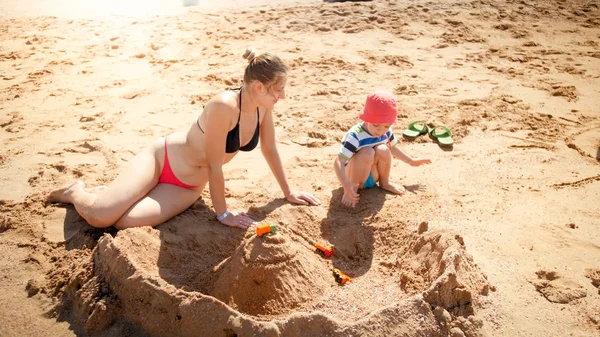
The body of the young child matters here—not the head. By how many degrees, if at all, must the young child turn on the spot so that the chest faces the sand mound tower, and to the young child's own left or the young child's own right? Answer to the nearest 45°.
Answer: approximately 45° to the young child's own right

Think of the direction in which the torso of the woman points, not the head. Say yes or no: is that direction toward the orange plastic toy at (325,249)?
yes

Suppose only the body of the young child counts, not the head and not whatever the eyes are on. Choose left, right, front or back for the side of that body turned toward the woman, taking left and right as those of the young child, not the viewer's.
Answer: right

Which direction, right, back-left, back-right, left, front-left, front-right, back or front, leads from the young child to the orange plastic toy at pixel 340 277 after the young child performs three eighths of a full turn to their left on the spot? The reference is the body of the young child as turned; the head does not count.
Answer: back

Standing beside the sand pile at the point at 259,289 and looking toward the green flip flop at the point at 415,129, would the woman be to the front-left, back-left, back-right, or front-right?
front-left

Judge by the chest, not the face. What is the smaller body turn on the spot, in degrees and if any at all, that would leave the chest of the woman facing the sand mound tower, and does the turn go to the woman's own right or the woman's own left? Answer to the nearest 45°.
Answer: approximately 45° to the woman's own right

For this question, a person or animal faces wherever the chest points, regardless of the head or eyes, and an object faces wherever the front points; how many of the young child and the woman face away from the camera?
0

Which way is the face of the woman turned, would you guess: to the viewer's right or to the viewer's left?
to the viewer's right

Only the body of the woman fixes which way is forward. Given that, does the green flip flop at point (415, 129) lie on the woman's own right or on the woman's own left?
on the woman's own left

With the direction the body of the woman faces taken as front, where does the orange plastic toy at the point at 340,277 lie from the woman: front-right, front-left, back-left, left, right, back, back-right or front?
front

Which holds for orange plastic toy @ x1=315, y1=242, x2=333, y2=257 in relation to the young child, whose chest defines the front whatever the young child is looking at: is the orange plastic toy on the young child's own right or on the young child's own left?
on the young child's own right

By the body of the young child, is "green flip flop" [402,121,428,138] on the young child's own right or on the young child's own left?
on the young child's own left

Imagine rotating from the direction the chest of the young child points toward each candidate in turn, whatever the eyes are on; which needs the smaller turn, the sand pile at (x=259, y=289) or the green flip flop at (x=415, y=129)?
the sand pile

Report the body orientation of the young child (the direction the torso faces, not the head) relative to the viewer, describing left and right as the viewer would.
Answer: facing the viewer and to the right of the viewer

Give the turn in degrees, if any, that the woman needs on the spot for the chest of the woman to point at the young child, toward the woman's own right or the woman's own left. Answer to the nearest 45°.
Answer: approximately 45° to the woman's own left

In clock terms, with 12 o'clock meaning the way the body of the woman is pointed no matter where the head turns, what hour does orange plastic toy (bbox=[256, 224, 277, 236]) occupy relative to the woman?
The orange plastic toy is roughly at 1 o'clock from the woman.
